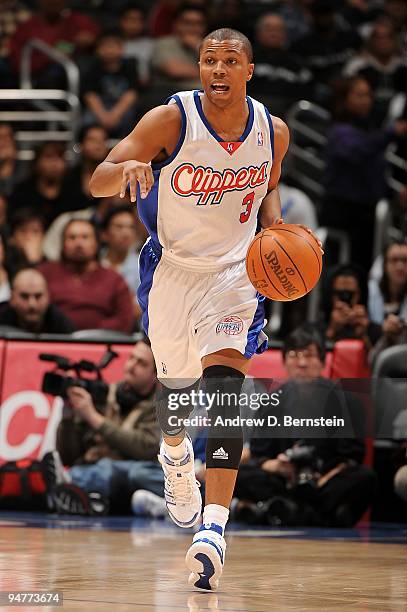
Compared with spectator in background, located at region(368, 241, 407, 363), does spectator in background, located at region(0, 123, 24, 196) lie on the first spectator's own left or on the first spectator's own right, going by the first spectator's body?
on the first spectator's own right

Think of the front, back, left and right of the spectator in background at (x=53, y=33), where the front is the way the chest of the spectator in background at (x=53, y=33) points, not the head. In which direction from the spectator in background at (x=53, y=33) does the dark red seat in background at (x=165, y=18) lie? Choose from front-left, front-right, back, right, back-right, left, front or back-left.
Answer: left

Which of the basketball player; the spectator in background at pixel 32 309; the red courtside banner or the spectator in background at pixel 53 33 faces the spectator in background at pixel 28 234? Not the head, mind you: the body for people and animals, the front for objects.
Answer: the spectator in background at pixel 53 33

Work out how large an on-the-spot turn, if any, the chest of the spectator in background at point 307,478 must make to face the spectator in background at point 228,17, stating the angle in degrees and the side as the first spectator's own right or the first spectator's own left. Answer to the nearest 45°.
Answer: approximately 180°

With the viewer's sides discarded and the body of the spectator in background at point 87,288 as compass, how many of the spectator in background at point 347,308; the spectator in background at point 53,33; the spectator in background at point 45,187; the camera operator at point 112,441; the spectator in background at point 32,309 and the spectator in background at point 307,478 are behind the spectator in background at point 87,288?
2

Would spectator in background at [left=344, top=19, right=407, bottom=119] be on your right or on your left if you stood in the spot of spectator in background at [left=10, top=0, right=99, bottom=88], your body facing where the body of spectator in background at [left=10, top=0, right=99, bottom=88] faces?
on your left

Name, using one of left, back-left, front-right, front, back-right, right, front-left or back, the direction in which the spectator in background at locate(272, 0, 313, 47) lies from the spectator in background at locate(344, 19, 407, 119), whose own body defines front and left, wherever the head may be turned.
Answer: back-right
